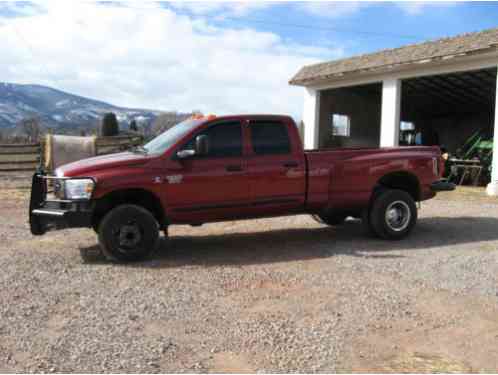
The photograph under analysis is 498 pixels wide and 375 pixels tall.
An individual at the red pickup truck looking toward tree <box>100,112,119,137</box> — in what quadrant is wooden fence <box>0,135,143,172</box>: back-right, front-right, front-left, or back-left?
front-left

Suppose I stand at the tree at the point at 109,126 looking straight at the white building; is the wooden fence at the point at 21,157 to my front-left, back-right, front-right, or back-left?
front-right

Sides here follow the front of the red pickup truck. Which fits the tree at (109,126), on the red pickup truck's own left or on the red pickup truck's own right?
on the red pickup truck's own right

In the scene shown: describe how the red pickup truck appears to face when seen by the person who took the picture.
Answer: facing to the left of the viewer

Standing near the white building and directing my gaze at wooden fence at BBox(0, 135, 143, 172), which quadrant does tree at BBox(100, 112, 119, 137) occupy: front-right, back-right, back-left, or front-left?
front-right

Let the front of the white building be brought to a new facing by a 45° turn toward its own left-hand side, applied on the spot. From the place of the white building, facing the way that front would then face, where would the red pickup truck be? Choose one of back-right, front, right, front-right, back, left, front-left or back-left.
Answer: front

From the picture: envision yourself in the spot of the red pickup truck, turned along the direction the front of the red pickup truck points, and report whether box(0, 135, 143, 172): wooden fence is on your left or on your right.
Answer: on your right

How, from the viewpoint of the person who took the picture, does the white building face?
facing the viewer and to the left of the viewer
